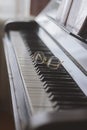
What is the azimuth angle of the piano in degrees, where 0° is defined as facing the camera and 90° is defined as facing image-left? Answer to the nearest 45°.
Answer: approximately 90°
